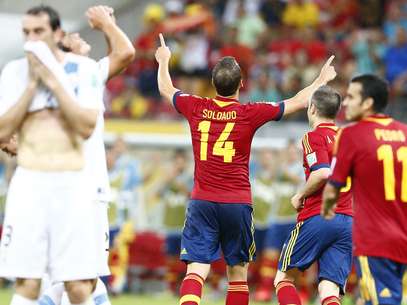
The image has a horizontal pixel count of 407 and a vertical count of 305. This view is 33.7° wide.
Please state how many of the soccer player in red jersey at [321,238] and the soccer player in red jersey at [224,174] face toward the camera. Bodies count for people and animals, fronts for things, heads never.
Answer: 0

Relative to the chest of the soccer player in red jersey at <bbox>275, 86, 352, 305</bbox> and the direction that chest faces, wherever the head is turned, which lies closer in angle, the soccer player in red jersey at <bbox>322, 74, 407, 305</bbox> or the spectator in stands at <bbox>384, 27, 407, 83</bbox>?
the spectator in stands

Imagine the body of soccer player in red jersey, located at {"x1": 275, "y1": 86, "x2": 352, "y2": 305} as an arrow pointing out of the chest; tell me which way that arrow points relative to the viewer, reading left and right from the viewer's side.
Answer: facing away from the viewer and to the left of the viewer

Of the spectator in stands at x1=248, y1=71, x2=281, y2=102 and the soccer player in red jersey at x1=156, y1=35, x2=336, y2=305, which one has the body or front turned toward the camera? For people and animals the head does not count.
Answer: the spectator in stands

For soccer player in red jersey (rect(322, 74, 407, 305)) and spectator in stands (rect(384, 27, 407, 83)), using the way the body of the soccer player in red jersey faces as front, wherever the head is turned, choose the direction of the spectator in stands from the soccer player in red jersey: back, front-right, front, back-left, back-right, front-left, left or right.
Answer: front-right

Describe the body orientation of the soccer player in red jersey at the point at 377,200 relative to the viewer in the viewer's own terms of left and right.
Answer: facing away from the viewer and to the left of the viewer

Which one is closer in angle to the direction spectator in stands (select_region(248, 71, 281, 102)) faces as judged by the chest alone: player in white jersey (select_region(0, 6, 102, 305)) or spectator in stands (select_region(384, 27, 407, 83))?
the player in white jersey

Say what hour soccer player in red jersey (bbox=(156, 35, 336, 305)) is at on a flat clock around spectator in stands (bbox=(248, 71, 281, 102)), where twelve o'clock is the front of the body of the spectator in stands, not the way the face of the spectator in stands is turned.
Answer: The soccer player in red jersey is roughly at 12 o'clock from the spectator in stands.

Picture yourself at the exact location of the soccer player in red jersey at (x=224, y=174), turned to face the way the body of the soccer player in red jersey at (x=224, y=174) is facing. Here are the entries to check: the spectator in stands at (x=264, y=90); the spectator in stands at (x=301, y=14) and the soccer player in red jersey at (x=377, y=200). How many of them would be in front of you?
2

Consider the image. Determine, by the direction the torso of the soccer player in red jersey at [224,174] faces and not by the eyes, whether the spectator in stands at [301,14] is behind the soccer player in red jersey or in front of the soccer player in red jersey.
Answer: in front

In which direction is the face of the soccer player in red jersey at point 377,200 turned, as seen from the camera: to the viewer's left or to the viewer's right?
to the viewer's left

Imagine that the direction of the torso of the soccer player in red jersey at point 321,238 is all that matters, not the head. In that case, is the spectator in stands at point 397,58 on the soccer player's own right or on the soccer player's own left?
on the soccer player's own right

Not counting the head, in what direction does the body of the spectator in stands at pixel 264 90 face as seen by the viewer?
toward the camera

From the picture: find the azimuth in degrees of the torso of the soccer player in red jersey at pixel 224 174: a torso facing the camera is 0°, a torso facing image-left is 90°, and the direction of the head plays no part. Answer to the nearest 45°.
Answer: approximately 180°

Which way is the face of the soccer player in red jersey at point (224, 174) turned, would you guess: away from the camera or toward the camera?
away from the camera

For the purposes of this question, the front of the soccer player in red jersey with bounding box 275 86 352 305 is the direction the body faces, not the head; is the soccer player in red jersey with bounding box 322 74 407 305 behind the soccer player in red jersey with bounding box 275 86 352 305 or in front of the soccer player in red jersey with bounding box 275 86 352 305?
behind

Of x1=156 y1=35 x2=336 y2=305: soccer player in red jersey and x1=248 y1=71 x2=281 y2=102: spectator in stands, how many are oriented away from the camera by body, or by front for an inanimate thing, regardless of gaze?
1

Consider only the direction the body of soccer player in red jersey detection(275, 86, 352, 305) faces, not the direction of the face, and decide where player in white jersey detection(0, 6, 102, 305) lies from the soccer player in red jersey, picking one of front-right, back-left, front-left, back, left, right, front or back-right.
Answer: left
